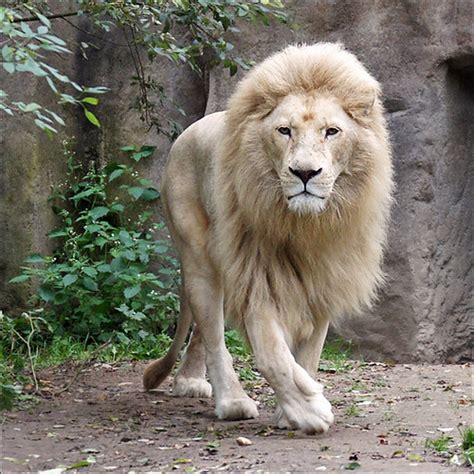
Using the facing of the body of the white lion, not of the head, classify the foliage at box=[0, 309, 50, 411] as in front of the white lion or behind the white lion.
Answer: behind

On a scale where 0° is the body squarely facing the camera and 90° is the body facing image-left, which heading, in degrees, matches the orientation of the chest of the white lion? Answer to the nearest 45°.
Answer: approximately 315°

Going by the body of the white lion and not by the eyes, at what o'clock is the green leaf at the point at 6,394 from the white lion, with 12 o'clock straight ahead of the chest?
The green leaf is roughly at 4 o'clock from the white lion.

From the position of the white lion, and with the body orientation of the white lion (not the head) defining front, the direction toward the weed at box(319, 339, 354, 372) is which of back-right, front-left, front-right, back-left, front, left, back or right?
back-left
